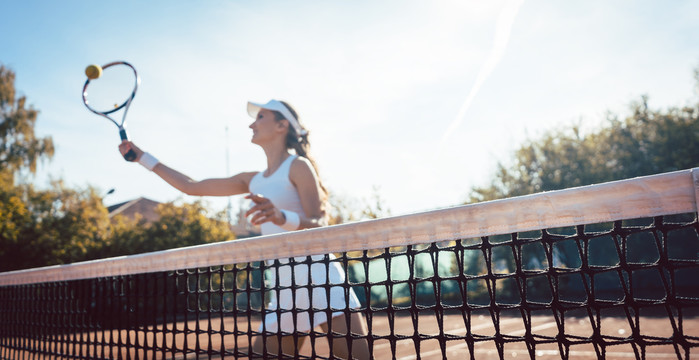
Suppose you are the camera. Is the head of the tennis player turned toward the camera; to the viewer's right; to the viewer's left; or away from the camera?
to the viewer's left

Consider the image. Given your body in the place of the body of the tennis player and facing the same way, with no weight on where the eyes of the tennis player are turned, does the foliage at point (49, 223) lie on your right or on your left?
on your right

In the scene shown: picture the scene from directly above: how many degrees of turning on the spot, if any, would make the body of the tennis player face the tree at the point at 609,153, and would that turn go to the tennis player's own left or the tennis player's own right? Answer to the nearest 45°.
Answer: approximately 180°

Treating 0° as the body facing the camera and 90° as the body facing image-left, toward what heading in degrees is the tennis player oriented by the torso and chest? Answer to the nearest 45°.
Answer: approximately 45°

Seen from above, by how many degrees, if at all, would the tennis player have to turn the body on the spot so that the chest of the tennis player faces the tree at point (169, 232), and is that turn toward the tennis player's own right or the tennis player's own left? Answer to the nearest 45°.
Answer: approximately 135° to the tennis player's own right

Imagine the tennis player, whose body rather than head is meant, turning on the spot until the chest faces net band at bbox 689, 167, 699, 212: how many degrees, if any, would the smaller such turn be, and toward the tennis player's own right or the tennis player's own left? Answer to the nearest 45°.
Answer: approximately 45° to the tennis player's own left

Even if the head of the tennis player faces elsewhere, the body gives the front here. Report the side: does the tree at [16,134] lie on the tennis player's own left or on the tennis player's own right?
on the tennis player's own right
